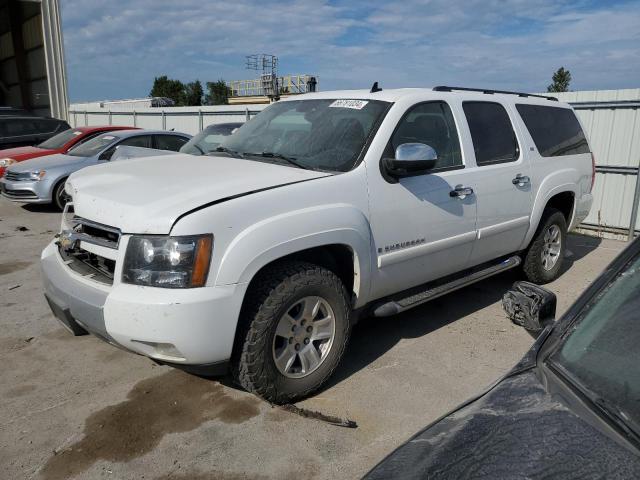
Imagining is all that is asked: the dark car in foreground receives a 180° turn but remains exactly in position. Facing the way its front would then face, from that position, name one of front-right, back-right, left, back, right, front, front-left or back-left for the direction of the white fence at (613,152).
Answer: front-left

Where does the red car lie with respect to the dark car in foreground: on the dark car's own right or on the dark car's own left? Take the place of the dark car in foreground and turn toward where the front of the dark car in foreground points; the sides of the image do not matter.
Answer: on the dark car's own right

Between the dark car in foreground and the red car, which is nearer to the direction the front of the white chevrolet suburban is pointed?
the dark car in foreground

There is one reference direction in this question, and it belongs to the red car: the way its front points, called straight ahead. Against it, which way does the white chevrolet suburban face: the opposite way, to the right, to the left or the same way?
the same way

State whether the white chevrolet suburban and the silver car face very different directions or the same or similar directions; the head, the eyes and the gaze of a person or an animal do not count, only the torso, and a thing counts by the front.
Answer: same or similar directions

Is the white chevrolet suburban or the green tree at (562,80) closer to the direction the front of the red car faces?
the white chevrolet suburban

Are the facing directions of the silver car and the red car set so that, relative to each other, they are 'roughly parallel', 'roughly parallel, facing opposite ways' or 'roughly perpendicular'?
roughly parallel

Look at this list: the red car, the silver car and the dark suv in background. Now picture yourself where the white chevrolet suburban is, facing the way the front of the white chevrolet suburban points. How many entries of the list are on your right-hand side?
3

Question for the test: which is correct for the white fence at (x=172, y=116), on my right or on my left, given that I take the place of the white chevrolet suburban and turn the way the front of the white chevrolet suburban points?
on my right

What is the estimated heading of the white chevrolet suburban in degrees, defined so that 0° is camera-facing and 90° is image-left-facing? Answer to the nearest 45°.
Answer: approximately 45°

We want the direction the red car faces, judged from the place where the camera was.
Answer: facing the viewer and to the left of the viewer

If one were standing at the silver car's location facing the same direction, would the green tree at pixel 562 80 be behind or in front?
behind

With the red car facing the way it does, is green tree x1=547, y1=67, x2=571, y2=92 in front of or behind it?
behind

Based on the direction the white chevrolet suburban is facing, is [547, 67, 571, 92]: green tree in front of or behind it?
behind
